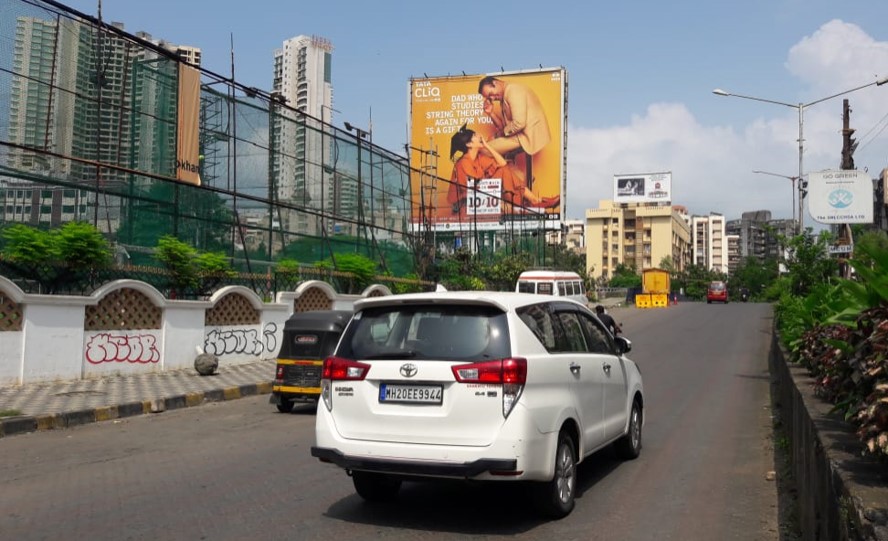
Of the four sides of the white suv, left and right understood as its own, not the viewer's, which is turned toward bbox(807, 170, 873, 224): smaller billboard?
front

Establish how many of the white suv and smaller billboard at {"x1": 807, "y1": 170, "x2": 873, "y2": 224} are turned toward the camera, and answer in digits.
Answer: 1

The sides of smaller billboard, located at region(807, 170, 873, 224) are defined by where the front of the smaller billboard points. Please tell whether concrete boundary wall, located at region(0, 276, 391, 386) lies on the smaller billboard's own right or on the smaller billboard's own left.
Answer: on the smaller billboard's own right

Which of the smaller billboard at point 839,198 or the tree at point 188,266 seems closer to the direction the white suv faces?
the smaller billboard

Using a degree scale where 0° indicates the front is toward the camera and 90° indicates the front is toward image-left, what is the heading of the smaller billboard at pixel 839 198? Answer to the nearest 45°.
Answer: approximately 0°

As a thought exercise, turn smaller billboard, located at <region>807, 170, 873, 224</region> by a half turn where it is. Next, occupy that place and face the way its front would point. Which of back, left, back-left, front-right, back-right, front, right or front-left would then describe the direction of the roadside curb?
back-left

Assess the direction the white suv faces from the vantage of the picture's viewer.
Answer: facing away from the viewer and to the right of the viewer

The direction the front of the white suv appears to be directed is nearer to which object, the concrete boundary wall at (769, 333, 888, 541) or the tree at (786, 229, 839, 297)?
the tree

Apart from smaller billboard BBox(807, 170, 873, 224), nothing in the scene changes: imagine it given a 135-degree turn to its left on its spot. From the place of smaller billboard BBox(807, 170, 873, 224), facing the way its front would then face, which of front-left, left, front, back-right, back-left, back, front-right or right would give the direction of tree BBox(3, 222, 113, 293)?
back

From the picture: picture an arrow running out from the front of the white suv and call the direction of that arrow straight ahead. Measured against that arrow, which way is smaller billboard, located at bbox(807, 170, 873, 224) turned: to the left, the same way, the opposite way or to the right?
the opposite way

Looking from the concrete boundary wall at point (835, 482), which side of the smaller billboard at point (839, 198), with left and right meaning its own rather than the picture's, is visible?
front

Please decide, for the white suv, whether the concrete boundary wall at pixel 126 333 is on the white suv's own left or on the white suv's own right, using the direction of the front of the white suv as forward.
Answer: on the white suv's own left

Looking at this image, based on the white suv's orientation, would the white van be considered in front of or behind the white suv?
in front

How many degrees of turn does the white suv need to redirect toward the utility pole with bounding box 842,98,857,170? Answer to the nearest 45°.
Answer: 0° — it already faces it
